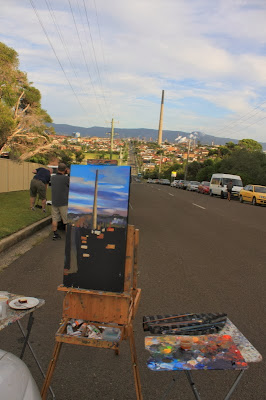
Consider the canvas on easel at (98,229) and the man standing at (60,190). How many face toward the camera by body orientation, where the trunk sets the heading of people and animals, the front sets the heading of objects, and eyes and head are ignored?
1

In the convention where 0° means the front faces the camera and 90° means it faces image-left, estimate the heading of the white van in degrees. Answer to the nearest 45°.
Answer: approximately 315°

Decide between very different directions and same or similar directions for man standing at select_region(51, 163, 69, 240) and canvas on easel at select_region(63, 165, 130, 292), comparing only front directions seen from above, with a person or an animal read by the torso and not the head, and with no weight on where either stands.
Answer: very different directions

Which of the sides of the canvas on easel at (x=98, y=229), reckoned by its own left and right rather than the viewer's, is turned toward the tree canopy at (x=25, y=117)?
back

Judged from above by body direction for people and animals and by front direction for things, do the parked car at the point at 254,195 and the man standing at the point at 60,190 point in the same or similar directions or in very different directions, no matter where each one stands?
very different directions
